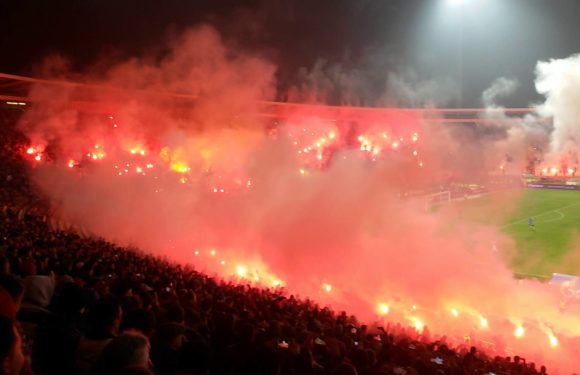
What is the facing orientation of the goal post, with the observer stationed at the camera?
facing the viewer and to the right of the viewer
